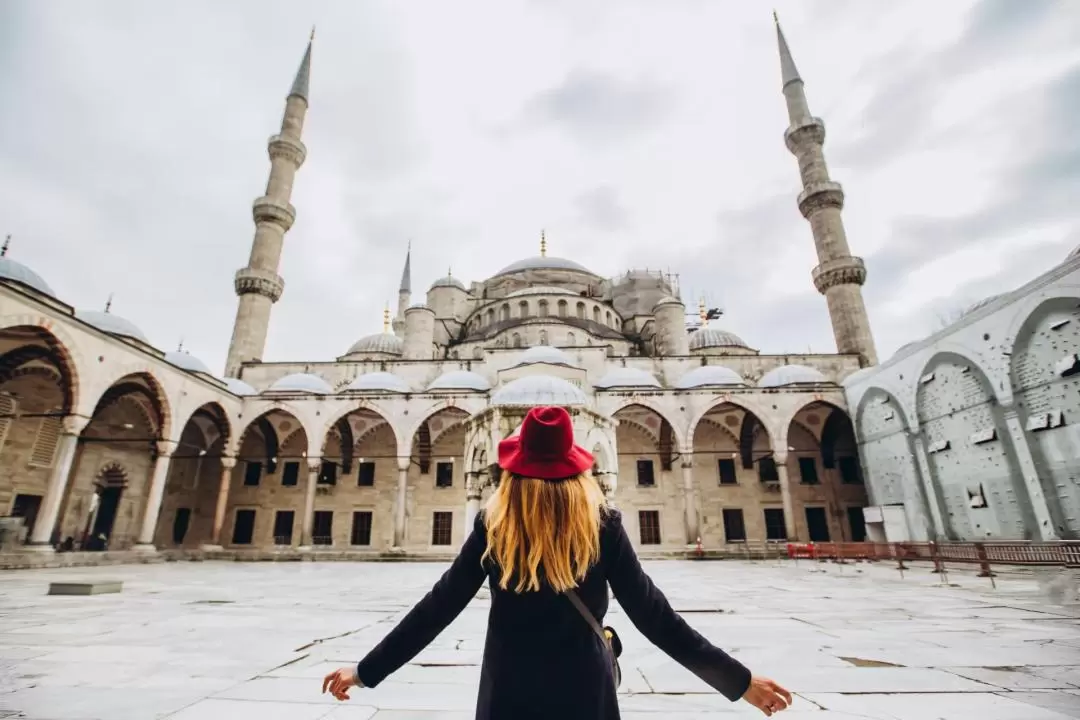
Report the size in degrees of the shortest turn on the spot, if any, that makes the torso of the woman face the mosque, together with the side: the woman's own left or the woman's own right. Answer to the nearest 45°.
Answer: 0° — they already face it

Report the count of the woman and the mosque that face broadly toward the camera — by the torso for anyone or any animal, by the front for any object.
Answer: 1

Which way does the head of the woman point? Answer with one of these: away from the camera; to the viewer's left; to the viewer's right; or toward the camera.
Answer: away from the camera

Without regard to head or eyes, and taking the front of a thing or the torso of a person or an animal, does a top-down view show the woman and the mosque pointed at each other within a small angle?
yes

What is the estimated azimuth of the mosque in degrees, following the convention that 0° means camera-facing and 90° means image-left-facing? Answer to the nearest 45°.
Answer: approximately 0°

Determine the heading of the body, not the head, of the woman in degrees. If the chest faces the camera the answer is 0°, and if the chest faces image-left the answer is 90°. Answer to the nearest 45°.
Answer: approximately 180°

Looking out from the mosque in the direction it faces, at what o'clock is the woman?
The woman is roughly at 12 o'clock from the mosque.

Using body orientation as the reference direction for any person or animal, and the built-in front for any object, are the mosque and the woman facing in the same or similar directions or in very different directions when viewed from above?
very different directions
